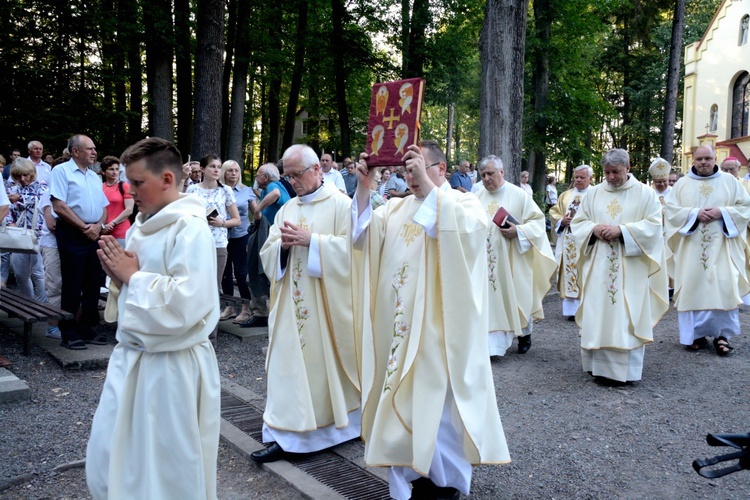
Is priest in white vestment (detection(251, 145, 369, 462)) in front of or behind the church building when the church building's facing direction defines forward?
in front

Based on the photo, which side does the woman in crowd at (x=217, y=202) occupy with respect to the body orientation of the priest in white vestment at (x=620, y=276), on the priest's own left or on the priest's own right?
on the priest's own right

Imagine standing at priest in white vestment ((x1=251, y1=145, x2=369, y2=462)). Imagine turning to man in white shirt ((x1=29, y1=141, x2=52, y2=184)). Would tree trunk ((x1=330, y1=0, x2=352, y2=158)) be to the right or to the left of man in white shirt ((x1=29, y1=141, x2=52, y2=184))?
right

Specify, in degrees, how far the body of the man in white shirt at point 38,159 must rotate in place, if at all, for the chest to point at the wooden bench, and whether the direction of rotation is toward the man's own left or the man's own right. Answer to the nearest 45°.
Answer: approximately 45° to the man's own right

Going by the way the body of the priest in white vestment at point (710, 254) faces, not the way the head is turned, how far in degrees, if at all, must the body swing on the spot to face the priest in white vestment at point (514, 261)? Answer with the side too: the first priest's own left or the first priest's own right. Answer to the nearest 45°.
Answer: approximately 45° to the first priest's own right

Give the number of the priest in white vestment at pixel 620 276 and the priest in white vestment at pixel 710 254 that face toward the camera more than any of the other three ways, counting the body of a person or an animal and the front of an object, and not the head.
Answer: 2

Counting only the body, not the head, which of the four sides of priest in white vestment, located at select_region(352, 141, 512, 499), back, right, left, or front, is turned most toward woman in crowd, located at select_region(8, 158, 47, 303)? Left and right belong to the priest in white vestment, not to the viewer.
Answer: right

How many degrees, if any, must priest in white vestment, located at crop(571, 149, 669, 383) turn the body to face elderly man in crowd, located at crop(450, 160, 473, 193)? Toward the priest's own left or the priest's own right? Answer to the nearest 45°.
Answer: approximately 180°

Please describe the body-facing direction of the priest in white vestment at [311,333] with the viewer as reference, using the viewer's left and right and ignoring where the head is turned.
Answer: facing the viewer and to the left of the viewer

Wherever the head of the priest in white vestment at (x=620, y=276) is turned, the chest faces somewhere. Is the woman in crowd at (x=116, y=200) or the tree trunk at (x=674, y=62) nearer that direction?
the woman in crowd

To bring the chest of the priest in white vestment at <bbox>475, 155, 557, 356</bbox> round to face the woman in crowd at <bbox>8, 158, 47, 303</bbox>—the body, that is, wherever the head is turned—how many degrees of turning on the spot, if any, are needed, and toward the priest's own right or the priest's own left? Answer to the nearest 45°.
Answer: approximately 45° to the priest's own right
